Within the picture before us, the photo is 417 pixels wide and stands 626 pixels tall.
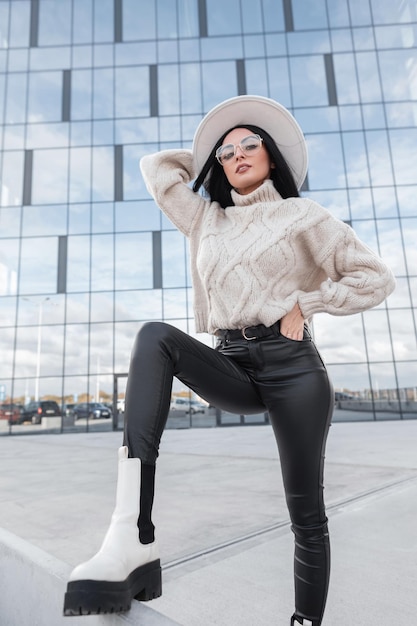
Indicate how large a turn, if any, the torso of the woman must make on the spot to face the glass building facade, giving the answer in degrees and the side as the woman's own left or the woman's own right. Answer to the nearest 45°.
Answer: approximately 135° to the woman's own right

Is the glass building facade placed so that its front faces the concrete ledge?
yes

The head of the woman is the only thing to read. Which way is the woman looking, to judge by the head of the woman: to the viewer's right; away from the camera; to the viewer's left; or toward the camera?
toward the camera

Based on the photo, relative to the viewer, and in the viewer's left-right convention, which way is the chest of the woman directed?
facing the viewer and to the left of the viewer

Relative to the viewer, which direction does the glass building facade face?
toward the camera

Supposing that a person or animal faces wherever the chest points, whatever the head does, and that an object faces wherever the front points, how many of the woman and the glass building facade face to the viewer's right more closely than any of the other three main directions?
0

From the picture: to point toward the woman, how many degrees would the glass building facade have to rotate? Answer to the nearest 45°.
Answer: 0° — it already faces them
